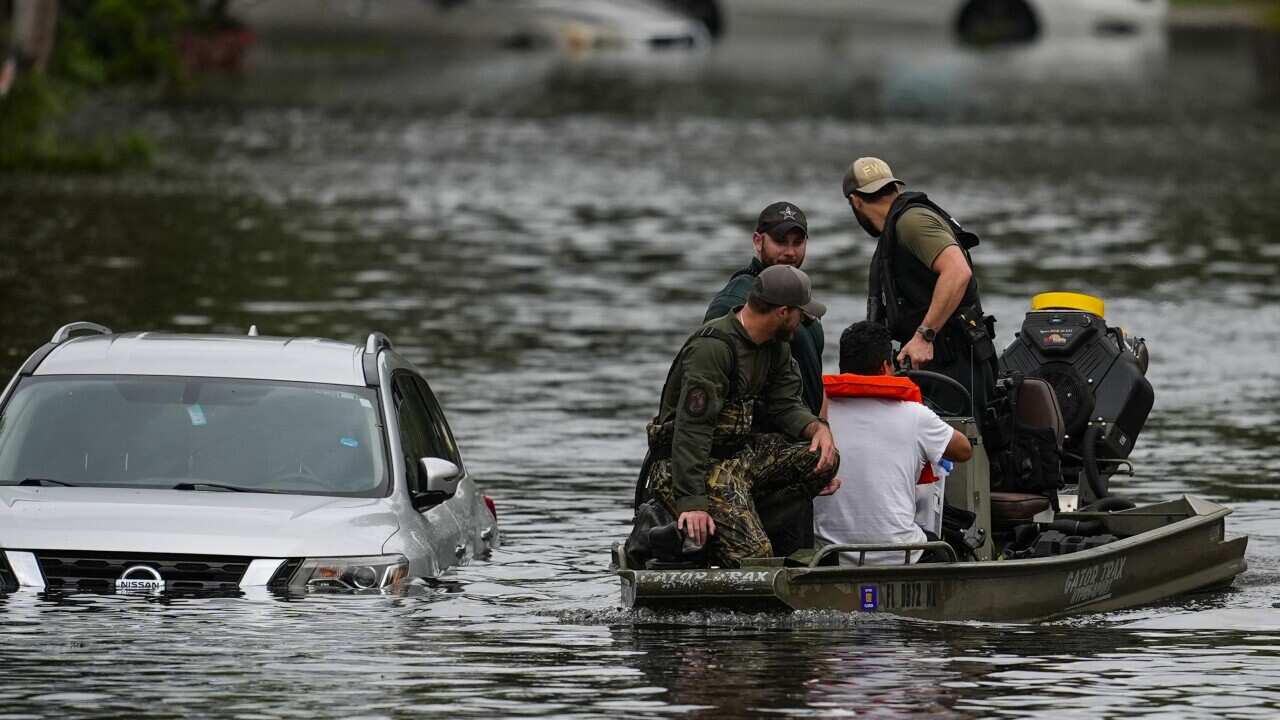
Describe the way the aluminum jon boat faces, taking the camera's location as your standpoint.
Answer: facing the viewer and to the left of the viewer

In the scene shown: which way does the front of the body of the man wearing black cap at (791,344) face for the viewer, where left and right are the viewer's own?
facing the viewer and to the right of the viewer

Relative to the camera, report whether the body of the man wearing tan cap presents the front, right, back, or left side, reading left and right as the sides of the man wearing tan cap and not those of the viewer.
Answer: left

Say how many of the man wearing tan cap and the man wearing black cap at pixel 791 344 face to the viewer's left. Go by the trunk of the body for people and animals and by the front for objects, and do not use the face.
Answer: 1

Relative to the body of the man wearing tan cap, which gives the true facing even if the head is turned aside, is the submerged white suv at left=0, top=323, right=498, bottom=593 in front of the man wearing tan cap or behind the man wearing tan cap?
in front

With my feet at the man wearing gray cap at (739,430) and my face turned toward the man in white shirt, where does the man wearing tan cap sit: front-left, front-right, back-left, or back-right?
front-left

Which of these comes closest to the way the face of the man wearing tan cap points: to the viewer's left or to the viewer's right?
to the viewer's left

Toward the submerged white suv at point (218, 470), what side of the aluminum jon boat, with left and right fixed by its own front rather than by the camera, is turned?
front

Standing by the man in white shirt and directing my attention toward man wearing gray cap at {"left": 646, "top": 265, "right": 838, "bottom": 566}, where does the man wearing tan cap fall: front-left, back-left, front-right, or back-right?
back-right

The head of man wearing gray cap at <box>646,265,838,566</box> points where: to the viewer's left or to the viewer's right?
to the viewer's right
